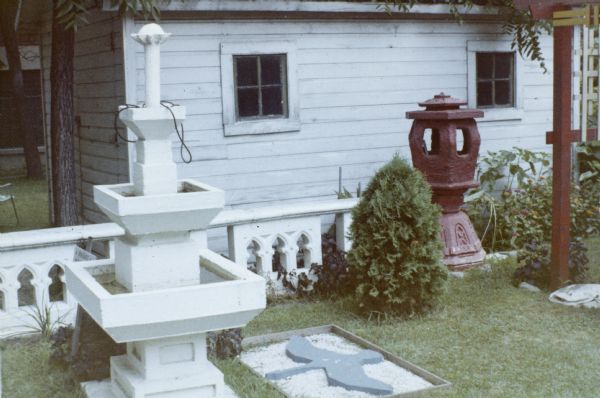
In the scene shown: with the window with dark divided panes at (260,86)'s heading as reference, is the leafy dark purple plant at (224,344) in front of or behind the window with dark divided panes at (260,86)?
in front

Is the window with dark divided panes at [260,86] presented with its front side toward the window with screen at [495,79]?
no

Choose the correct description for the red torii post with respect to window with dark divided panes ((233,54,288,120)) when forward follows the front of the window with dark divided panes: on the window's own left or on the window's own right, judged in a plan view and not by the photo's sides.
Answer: on the window's own left

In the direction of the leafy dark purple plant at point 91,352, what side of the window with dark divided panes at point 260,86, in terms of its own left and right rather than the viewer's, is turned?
front

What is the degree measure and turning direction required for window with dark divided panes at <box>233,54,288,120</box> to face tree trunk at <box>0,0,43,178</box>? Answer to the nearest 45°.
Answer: approximately 135° to its right

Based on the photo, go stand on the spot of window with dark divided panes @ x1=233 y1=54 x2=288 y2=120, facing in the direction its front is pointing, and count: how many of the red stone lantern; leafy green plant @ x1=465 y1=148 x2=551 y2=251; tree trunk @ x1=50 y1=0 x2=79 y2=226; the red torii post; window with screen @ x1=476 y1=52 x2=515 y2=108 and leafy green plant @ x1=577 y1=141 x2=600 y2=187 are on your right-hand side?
1

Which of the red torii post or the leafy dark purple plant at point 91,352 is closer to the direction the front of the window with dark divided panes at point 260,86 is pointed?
the leafy dark purple plant

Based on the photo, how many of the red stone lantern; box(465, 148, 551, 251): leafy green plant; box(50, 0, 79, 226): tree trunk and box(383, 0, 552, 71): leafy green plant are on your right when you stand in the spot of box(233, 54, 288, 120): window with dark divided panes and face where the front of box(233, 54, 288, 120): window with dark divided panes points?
1

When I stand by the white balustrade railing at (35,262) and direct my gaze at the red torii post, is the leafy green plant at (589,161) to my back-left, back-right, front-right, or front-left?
front-left

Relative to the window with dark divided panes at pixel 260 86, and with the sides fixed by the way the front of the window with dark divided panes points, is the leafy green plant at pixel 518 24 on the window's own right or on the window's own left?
on the window's own left

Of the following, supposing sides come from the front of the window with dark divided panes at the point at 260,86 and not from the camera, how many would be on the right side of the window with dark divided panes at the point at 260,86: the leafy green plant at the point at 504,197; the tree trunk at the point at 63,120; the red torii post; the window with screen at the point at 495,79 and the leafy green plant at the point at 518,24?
1

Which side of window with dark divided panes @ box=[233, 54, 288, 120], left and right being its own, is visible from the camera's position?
front

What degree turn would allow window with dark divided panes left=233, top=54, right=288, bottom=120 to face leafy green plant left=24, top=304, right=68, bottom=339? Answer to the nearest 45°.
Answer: approximately 45° to its right

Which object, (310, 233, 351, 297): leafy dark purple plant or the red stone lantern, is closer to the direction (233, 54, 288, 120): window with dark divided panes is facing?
the leafy dark purple plant

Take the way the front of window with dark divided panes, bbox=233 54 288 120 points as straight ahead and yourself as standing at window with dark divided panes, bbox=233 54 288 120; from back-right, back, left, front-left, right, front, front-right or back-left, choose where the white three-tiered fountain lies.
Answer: front

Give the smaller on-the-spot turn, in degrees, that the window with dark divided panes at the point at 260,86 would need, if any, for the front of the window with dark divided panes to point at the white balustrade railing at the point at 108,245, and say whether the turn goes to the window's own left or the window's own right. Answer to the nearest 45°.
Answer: approximately 45° to the window's own right

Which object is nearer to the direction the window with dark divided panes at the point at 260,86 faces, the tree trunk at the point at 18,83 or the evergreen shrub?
the evergreen shrub

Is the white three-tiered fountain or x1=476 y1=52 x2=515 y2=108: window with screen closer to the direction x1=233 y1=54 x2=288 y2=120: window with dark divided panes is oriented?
the white three-tiered fountain
